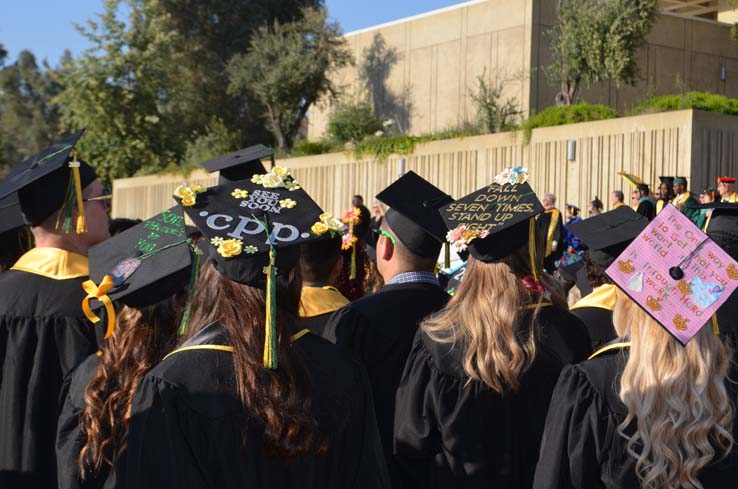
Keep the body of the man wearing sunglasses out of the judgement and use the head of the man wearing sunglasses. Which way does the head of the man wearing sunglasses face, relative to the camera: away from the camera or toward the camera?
away from the camera

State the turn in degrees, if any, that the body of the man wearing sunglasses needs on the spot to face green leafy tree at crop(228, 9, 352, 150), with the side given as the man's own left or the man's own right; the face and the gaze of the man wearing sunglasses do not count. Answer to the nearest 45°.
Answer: approximately 45° to the man's own left

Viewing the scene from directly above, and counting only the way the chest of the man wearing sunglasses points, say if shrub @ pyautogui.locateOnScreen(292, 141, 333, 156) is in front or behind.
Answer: in front

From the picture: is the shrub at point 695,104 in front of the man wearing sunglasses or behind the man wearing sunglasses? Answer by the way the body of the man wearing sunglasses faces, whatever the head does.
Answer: in front

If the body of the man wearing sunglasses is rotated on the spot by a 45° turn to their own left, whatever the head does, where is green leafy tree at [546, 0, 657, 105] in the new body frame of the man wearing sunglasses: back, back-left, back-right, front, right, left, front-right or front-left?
front-right

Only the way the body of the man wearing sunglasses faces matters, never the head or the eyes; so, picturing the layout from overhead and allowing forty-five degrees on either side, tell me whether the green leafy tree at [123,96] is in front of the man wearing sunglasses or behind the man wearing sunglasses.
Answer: in front

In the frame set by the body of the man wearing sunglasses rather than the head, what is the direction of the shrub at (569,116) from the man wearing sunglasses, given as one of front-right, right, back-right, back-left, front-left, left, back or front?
front

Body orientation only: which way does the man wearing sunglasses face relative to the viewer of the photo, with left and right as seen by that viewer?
facing away from the viewer and to the right of the viewer

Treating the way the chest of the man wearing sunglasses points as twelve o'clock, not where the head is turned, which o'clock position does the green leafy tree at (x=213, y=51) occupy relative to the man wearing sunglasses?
The green leafy tree is roughly at 11 o'clock from the man wearing sunglasses.

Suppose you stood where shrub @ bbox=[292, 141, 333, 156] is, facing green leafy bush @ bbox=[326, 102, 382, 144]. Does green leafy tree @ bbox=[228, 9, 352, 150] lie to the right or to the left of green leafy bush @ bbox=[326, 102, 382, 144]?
left
